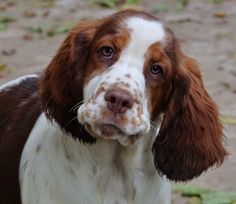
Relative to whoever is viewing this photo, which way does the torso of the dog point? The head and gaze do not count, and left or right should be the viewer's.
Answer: facing the viewer and to the right of the viewer
